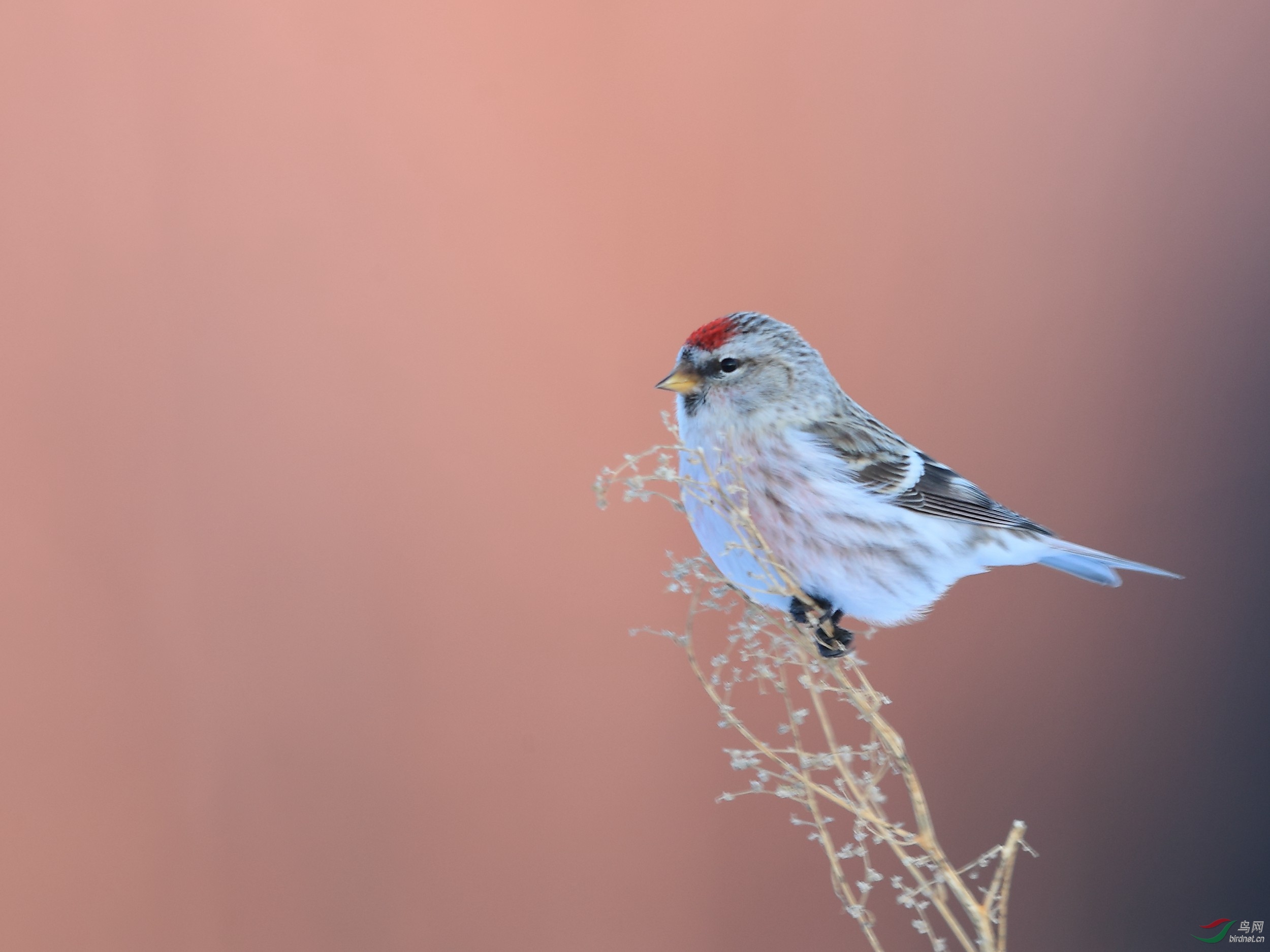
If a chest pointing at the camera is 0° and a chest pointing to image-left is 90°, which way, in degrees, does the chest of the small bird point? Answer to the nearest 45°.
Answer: approximately 90°
